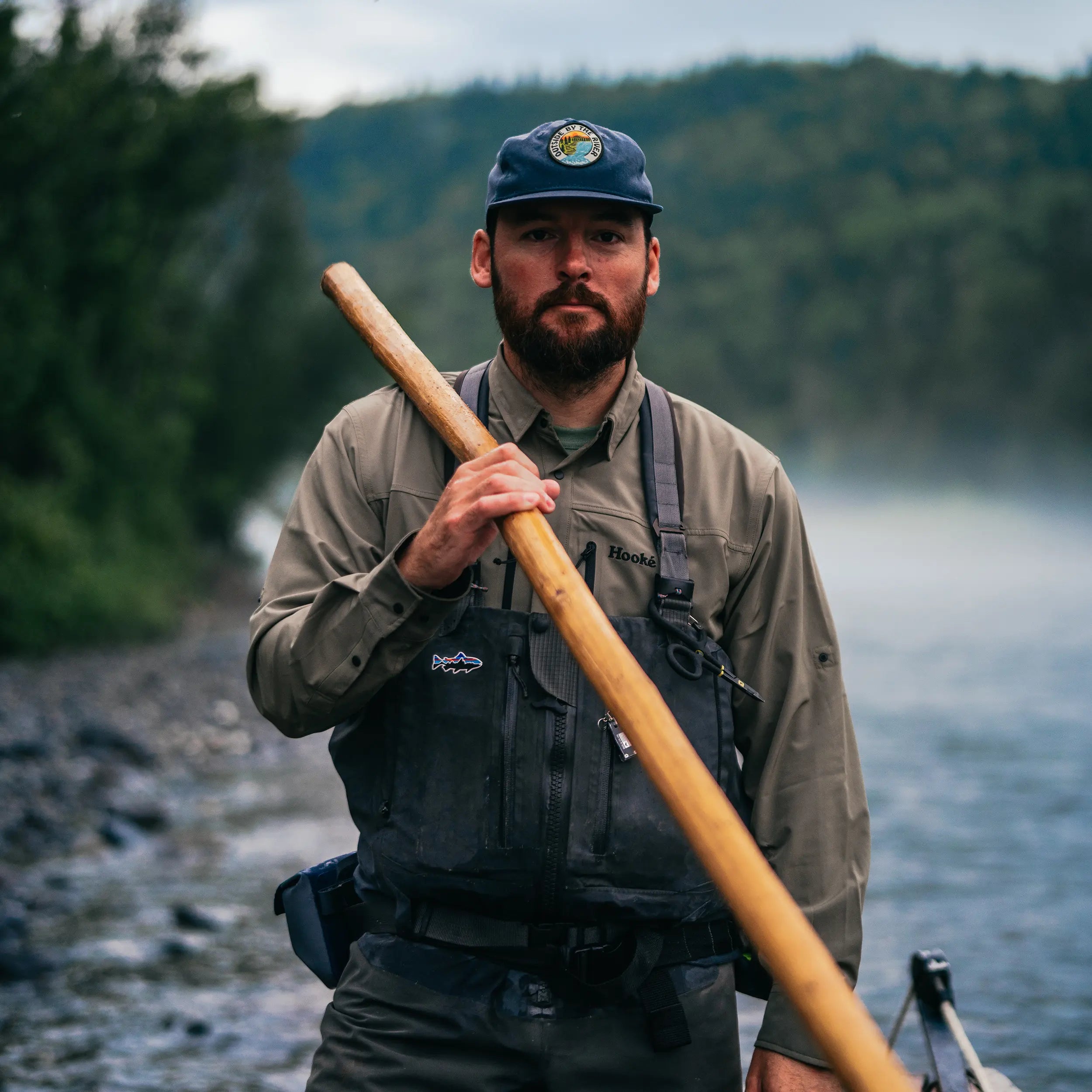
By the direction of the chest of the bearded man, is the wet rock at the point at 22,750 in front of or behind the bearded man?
behind

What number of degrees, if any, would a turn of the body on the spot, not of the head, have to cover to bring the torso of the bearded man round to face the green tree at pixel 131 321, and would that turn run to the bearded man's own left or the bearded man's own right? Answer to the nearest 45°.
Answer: approximately 180°

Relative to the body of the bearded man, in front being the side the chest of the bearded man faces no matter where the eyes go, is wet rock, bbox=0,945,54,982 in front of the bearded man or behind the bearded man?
behind

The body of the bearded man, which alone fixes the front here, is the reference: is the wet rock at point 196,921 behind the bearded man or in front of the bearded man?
behind

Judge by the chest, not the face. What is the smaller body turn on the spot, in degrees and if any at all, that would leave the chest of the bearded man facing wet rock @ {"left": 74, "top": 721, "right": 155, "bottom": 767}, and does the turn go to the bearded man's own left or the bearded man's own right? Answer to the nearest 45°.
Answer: approximately 180°

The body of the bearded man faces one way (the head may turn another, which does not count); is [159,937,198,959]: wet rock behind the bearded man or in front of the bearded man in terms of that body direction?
behind

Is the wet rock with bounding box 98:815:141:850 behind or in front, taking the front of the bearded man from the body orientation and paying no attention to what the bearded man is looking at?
behind

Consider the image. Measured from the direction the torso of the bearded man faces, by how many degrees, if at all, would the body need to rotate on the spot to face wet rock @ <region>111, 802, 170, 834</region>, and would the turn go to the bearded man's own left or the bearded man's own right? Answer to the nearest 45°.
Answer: approximately 180°

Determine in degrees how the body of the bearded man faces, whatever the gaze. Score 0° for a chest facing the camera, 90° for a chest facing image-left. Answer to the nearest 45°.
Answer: approximately 0°
